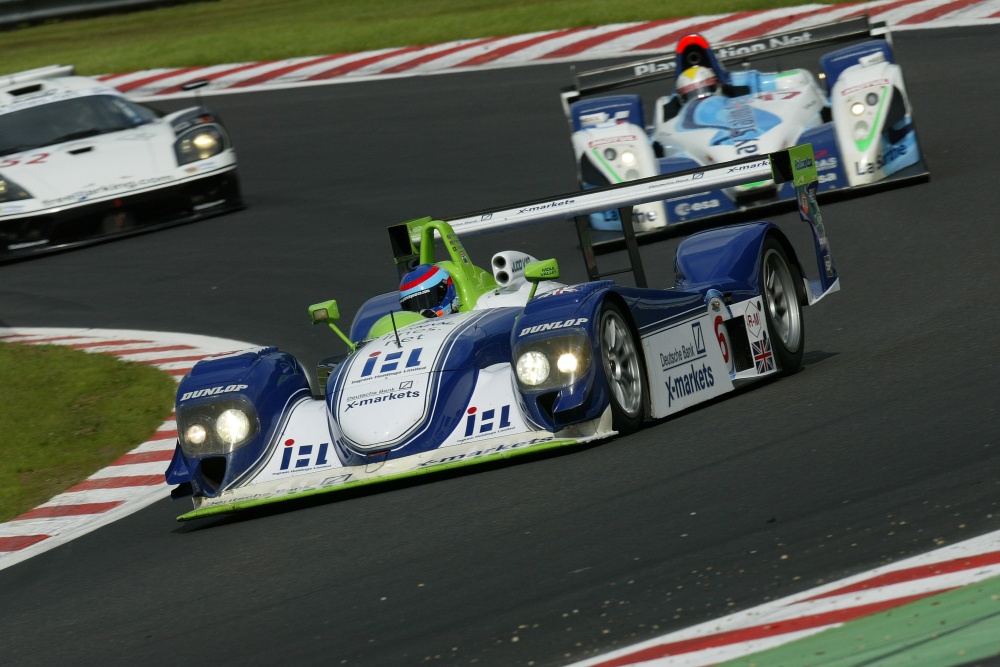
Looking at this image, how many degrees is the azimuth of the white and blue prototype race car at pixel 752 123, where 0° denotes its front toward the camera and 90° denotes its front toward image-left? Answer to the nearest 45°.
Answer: approximately 0°

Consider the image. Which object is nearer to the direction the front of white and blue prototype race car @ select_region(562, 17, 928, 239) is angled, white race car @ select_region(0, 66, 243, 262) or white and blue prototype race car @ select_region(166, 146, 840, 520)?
the white and blue prototype race car

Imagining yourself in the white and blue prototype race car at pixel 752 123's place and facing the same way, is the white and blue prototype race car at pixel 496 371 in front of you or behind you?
in front

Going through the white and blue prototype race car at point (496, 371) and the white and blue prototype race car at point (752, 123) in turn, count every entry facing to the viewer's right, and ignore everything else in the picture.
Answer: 0

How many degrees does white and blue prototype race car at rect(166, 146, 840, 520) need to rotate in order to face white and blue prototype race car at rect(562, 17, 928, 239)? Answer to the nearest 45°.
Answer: approximately 180°

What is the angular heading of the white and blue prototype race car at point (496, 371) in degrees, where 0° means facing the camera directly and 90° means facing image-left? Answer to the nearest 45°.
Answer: approximately 45°

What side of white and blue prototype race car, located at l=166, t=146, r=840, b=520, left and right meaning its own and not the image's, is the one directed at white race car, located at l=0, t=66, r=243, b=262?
right

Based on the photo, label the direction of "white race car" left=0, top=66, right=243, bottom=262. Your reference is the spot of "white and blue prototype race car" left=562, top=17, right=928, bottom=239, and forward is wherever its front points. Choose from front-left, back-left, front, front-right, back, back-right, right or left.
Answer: right
